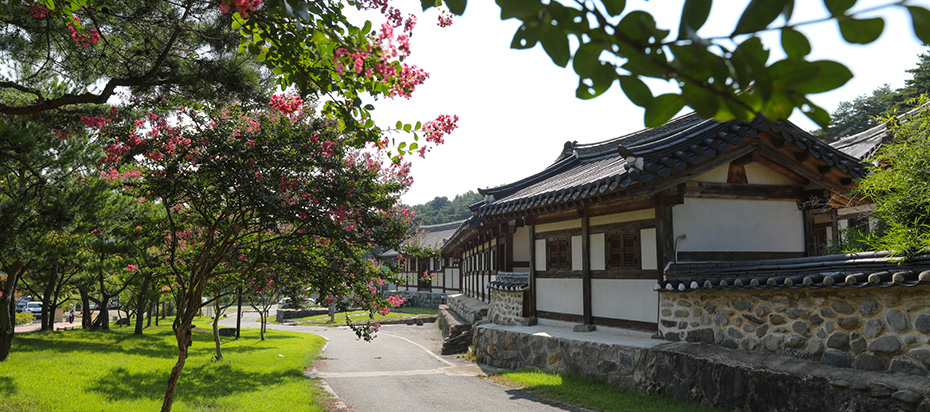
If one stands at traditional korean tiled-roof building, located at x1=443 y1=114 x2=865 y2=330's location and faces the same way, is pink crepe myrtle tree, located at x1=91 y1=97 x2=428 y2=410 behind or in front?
in front

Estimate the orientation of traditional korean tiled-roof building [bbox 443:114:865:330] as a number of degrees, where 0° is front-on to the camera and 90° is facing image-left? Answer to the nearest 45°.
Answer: approximately 45°

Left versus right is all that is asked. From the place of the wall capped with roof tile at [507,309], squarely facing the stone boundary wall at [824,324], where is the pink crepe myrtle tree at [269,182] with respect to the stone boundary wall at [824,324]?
right

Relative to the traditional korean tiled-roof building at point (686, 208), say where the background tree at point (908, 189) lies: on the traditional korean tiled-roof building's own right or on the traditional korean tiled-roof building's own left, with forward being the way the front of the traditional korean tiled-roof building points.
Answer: on the traditional korean tiled-roof building's own left
